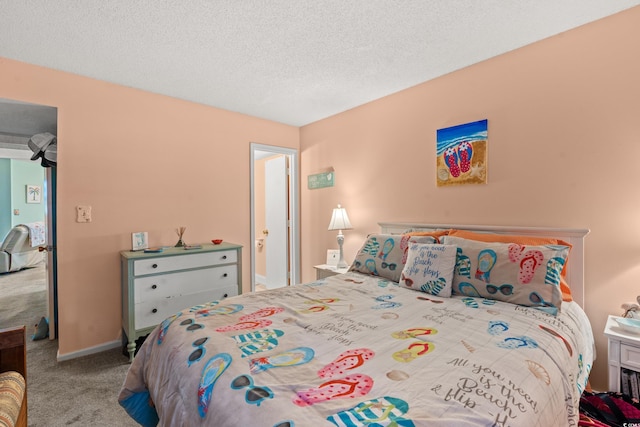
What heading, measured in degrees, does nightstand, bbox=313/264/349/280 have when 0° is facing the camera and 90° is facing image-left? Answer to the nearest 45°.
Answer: approximately 45°

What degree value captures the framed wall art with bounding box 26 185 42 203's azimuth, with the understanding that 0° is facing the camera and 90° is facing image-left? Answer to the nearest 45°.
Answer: approximately 0°

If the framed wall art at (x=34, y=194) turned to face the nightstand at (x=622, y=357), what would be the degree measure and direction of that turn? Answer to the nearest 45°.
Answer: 0° — it already faces it

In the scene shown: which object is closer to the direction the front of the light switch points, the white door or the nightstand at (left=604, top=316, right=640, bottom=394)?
the nightstand

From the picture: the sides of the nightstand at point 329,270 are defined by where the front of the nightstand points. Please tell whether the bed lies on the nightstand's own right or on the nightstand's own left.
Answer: on the nightstand's own left

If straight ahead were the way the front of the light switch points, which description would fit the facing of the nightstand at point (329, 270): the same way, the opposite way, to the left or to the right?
to the right
